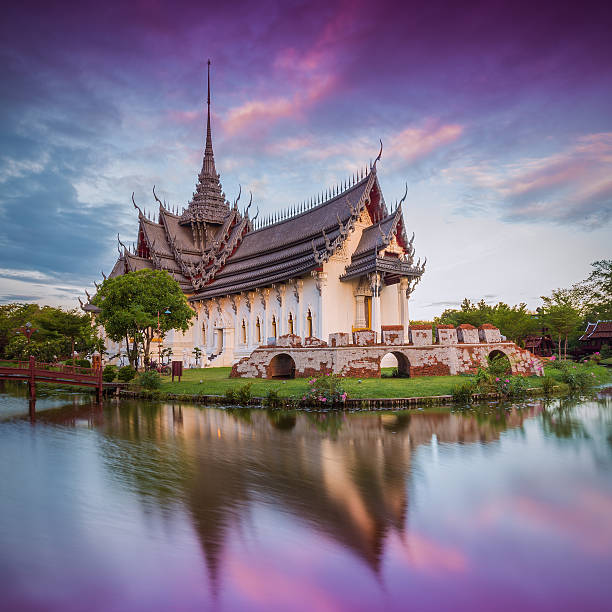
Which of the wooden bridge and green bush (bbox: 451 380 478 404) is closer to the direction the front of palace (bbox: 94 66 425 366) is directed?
the green bush

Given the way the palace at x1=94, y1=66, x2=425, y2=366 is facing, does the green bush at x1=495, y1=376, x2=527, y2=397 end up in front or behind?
in front

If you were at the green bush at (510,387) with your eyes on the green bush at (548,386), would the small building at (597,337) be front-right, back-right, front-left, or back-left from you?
front-left

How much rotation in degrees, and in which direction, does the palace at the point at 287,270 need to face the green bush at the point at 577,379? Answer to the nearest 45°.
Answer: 0° — it already faces it

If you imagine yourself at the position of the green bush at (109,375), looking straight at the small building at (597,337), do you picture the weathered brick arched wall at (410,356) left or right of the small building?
right

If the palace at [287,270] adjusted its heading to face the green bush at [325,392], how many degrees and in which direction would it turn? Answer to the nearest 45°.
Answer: approximately 45° to its right

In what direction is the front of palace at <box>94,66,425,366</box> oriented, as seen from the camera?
facing the viewer and to the right of the viewer

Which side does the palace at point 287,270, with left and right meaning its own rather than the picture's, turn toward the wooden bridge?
right

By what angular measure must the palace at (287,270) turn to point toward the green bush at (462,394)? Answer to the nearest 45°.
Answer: approximately 45° to its right

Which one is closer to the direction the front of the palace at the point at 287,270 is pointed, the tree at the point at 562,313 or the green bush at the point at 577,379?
the green bush

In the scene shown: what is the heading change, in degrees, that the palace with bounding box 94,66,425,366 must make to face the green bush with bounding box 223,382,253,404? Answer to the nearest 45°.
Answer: approximately 45° to its right
